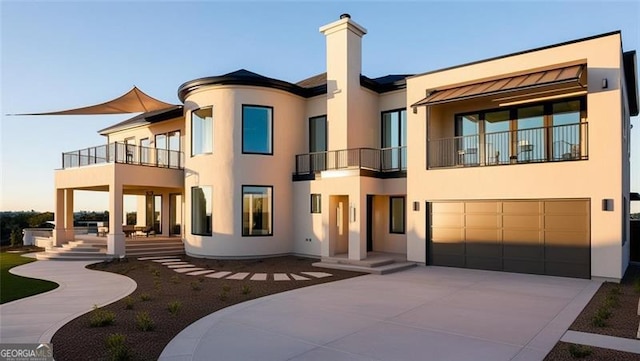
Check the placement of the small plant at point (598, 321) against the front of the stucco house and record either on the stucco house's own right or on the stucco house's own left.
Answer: on the stucco house's own left

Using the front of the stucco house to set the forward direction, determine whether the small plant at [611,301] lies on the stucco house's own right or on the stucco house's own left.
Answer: on the stucco house's own left

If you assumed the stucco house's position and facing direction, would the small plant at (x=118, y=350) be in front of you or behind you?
in front

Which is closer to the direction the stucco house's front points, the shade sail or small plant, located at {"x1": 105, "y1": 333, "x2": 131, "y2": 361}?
the small plant

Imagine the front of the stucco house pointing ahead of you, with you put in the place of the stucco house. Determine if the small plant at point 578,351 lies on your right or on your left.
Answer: on your left

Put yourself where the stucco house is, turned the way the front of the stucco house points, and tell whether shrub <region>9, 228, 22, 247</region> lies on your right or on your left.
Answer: on your right

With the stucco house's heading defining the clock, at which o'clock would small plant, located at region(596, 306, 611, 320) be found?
The small plant is roughly at 10 o'clock from the stucco house.

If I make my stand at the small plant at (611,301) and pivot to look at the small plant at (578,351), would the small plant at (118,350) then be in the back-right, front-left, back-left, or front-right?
front-right

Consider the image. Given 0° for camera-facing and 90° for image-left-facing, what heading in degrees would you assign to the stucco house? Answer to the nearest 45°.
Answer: approximately 45°
